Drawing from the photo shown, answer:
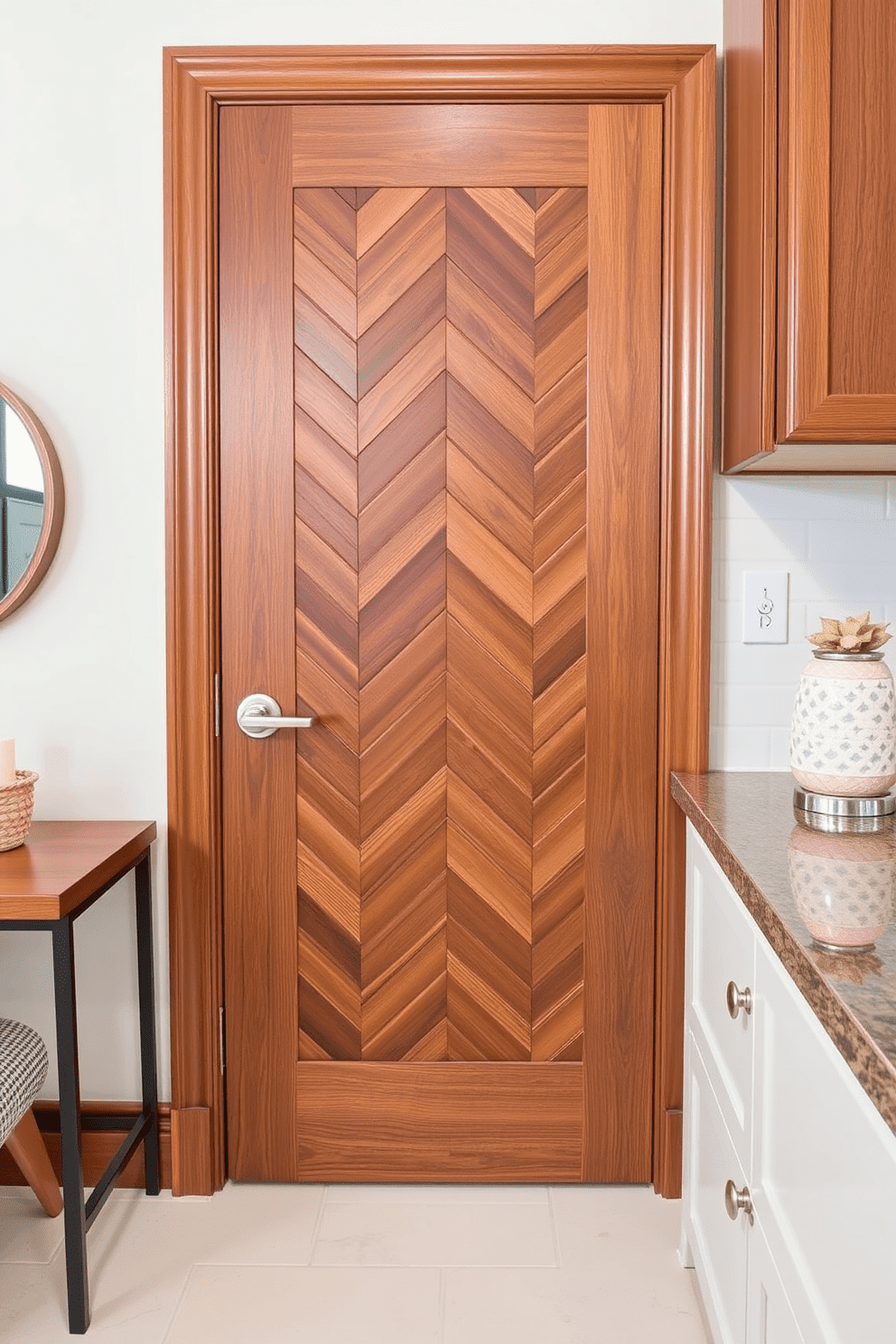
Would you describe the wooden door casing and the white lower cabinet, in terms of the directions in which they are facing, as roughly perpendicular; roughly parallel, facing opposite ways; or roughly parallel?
roughly perpendicular

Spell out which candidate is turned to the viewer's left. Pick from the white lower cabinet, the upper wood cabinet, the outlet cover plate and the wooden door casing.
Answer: the white lower cabinet

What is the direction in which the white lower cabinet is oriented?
to the viewer's left

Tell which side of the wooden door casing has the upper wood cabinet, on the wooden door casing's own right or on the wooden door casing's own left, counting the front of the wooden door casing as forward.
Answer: on the wooden door casing's own left

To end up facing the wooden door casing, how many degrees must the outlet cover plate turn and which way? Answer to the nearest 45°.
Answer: approximately 90° to its right

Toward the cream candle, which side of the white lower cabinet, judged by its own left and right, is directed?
front

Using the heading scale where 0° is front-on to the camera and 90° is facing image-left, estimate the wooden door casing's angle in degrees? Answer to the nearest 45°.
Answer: approximately 0°

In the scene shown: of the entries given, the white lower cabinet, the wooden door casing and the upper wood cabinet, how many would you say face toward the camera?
2

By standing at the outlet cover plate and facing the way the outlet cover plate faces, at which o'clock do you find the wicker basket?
The wicker basket is roughly at 2 o'clock from the outlet cover plate.

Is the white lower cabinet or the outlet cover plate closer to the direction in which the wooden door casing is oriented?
the white lower cabinet
